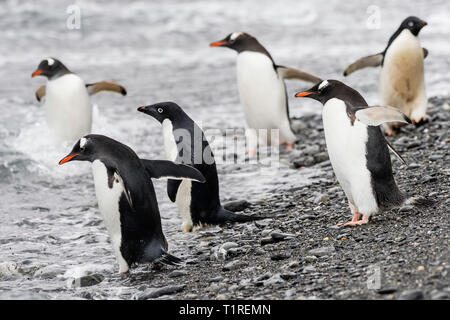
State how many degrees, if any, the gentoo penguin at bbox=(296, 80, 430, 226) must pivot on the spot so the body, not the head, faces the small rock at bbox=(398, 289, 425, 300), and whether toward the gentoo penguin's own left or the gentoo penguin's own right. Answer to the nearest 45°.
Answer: approximately 90° to the gentoo penguin's own left

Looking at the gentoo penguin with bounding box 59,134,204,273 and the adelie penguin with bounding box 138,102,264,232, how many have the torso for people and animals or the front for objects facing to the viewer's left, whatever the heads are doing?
2

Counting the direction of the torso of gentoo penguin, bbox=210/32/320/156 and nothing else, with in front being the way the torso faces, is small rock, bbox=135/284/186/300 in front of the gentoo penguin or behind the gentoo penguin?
in front

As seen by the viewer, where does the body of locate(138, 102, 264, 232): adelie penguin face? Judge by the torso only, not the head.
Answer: to the viewer's left

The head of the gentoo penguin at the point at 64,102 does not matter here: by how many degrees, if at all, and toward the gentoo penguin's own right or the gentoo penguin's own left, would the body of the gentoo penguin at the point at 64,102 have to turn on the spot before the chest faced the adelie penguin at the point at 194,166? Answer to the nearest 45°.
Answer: approximately 45° to the gentoo penguin's own left

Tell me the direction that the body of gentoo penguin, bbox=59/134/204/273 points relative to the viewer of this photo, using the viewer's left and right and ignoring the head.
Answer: facing to the left of the viewer

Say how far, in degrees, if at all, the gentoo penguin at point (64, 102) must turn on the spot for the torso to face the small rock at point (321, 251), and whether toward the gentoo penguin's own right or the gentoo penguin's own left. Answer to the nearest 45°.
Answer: approximately 45° to the gentoo penguin's own left

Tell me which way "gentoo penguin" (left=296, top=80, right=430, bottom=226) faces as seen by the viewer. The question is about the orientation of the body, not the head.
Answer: to the viewer's left

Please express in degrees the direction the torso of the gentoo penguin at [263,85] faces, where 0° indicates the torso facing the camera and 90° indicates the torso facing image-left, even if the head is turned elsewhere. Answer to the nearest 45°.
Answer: approximately 45°

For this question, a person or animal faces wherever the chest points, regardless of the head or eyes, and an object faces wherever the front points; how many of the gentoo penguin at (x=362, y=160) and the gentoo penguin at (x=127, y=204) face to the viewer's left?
2

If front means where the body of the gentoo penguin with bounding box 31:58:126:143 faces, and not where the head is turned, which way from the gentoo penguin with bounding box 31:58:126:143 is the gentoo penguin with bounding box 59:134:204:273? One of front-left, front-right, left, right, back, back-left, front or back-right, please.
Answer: front-left

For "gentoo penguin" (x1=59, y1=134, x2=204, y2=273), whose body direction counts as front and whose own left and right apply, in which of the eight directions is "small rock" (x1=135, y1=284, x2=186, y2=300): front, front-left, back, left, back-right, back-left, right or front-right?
left
